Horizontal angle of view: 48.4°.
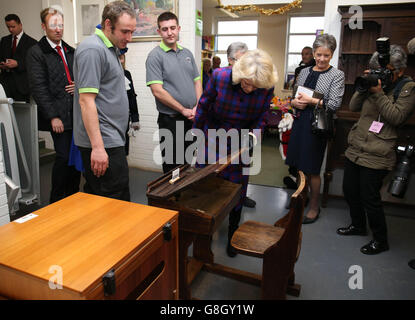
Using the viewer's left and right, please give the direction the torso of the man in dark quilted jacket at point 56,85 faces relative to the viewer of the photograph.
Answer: facing the viewer and to the right of the viewer

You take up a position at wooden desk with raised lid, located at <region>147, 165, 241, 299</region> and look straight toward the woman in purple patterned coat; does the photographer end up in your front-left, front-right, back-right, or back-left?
front-right

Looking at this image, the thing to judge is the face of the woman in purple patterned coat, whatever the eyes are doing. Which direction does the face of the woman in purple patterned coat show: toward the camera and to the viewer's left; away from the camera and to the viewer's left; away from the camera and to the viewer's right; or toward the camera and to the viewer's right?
toward the camera and to the viewer's left

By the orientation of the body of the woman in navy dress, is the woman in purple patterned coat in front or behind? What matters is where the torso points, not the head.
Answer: in front

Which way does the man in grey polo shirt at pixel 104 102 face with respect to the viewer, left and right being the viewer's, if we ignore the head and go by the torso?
facing to the right of the viewer

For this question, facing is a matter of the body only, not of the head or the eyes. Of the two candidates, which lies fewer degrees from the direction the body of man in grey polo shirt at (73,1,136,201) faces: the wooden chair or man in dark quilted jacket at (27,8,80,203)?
the wooden chair

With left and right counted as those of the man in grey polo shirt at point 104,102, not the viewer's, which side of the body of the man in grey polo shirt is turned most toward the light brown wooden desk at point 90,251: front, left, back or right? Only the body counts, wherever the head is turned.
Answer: right

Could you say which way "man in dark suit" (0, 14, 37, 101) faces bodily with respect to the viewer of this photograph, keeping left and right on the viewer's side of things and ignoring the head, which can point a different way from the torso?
facing the viewer and to the left of the viewer

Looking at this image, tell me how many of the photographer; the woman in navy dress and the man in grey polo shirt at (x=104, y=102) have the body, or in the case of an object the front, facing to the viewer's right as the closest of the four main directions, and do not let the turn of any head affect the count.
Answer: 1

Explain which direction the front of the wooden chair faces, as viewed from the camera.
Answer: facing to the left of the viewer

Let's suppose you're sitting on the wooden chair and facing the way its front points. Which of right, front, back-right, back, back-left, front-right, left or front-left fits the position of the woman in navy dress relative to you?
right

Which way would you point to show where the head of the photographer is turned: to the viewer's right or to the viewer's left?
to the viewer's left

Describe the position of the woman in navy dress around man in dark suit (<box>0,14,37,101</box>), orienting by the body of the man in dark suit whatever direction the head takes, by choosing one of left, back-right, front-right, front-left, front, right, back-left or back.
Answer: left

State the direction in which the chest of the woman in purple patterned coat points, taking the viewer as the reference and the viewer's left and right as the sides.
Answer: facing the viewer

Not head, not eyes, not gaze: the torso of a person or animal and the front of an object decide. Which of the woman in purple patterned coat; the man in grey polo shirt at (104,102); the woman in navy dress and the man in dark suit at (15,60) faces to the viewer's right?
the man in grey polo shirt
